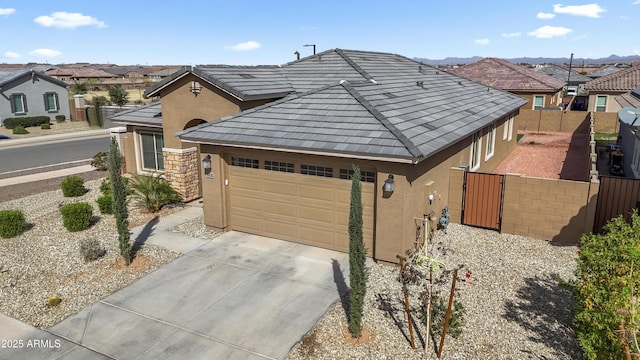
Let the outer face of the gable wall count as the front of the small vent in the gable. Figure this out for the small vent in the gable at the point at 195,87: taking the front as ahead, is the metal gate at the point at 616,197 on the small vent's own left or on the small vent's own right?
on the small vent's own left

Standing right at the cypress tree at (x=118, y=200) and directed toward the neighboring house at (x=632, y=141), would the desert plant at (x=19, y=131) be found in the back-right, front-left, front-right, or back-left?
back-left

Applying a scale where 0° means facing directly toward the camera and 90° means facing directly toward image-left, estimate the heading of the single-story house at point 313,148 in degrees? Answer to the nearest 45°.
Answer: approximately 45°

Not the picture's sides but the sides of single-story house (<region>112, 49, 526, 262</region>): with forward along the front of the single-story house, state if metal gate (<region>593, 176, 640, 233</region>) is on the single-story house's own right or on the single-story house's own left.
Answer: on the single-story house's own left

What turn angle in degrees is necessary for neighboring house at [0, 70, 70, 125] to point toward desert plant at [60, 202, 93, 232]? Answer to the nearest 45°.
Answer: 0° — it already faces it

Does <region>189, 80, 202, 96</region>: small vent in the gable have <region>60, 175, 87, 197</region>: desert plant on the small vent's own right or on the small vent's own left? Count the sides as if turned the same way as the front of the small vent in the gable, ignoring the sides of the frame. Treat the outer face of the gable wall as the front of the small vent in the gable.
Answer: on the small vent's own right

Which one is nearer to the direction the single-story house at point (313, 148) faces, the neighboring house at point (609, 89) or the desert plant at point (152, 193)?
the desert plant

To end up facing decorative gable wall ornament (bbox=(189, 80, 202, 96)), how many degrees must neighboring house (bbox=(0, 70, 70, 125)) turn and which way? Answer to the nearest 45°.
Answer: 0° — it already faces it

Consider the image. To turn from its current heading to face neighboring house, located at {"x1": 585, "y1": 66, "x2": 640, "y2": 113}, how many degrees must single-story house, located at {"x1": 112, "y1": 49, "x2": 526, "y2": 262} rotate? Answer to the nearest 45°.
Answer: approximately 180°
